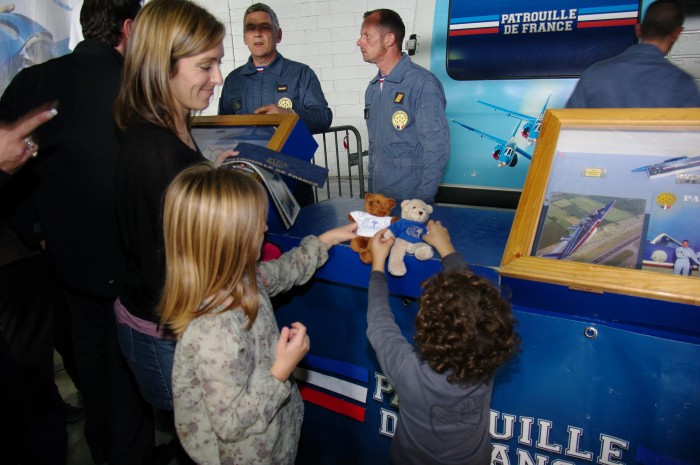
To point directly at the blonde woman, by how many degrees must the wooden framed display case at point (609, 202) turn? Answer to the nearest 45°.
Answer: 0° — it already faces them

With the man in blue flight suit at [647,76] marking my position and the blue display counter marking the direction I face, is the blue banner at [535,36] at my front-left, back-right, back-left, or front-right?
back-right

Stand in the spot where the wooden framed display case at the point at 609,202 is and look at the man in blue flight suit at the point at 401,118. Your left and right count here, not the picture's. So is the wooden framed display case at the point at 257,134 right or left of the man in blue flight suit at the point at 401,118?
left

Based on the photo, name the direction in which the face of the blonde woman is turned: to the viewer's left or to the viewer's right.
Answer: to the viewer's right

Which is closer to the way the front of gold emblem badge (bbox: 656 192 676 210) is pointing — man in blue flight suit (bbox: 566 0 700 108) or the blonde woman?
the blonde woman

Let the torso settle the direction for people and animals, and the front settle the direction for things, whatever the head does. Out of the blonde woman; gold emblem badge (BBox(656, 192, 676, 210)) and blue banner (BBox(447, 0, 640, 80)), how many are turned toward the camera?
2
